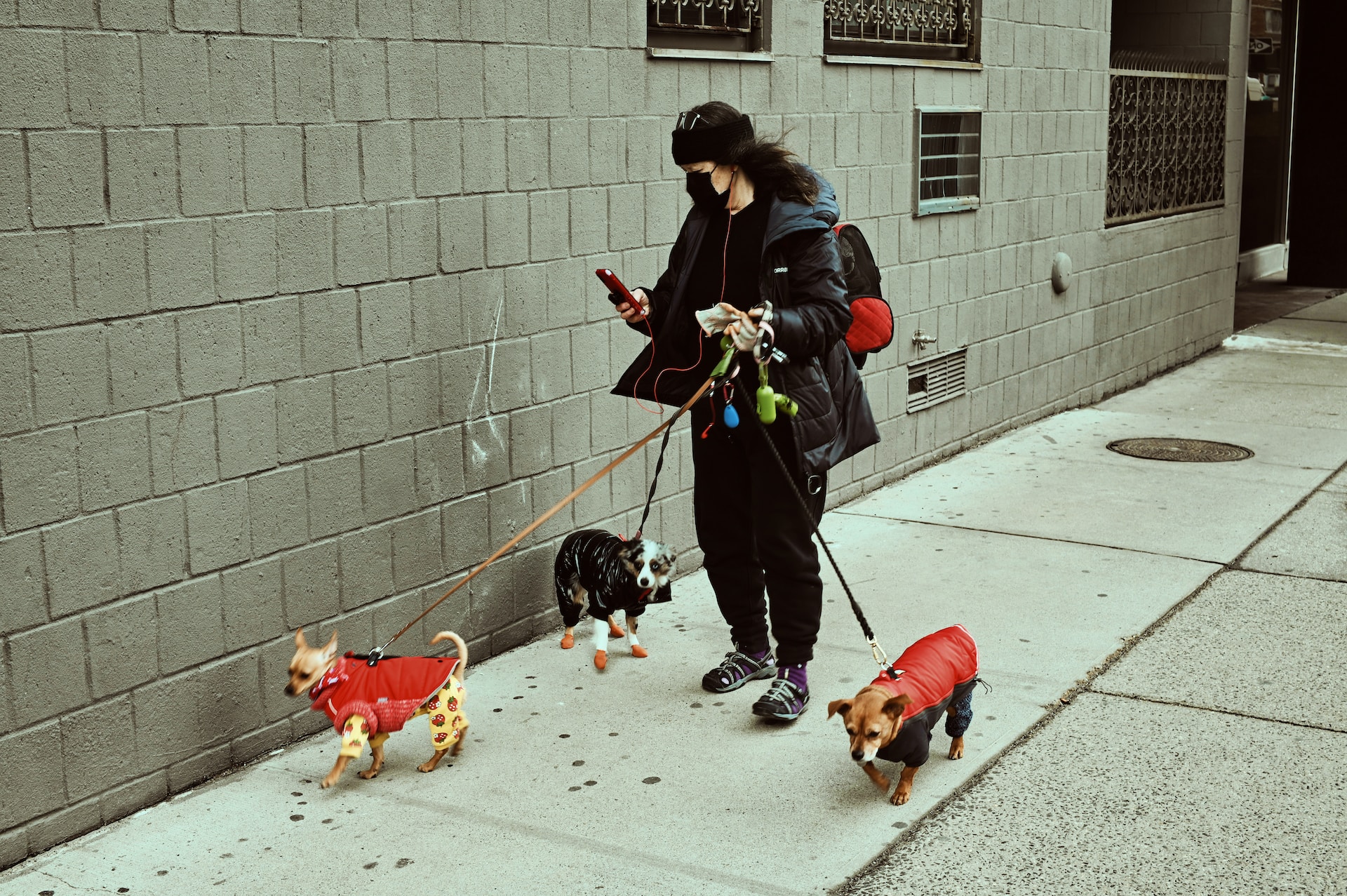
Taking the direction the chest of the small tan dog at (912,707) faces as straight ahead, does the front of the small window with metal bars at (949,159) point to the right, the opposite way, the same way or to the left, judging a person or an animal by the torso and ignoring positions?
to the left

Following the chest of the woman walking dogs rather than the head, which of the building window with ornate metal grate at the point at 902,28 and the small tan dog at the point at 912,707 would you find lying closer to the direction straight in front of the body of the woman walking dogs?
the small tan dog

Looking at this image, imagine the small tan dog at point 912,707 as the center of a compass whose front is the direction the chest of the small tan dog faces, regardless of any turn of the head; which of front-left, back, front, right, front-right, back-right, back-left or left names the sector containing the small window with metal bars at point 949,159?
back-right

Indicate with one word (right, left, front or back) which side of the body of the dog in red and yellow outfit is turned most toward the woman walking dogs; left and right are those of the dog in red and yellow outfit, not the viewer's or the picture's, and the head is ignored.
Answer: back

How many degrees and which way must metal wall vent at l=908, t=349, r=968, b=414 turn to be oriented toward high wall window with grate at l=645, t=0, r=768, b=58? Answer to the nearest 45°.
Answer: approximately 90° to its right

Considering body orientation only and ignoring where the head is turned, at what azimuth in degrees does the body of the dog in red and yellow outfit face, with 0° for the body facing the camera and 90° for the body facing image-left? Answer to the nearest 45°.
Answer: approximately 90°

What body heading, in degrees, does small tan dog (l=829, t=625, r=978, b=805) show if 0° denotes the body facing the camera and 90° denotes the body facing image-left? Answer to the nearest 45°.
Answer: approximately 45°

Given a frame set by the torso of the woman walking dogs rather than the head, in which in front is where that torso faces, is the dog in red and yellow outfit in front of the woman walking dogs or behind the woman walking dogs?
in front

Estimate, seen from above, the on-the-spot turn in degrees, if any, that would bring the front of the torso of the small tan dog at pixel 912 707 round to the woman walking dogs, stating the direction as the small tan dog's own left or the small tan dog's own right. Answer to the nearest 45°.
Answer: approximately 90° to the small tan dog's own right

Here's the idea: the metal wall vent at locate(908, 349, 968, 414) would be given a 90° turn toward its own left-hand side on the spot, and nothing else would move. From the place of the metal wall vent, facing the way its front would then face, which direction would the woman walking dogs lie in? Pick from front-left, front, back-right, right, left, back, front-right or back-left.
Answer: back-right

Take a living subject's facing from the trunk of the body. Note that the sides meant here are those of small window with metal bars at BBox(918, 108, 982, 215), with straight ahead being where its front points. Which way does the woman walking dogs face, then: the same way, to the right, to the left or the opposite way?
to the right
